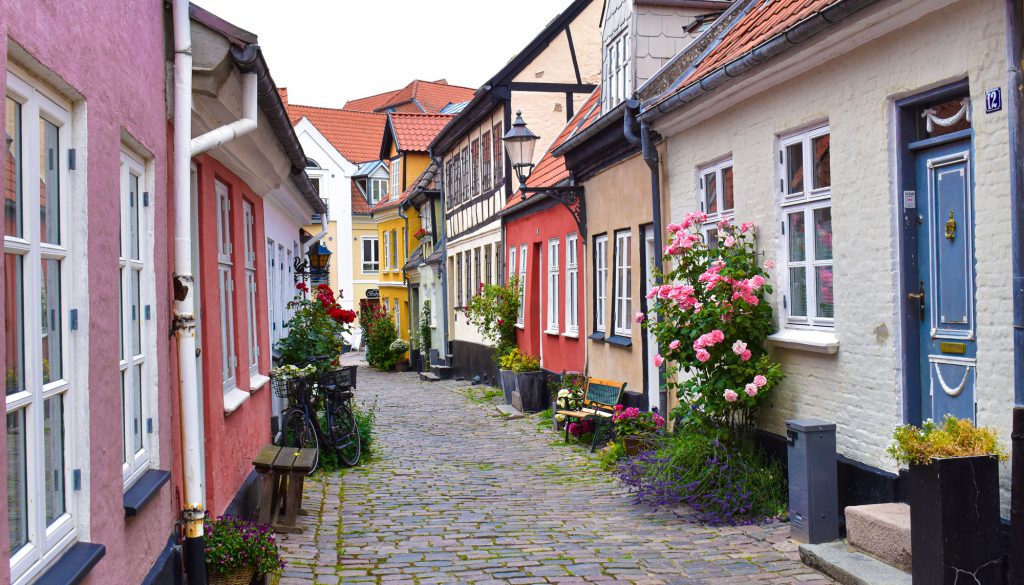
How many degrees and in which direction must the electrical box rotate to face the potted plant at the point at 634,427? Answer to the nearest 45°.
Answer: approximately 90° to its right

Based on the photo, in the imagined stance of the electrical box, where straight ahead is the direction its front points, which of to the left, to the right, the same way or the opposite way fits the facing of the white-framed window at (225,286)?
the opposite way

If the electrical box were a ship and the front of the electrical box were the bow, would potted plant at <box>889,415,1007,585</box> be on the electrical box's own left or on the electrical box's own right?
on the electrical box's own left

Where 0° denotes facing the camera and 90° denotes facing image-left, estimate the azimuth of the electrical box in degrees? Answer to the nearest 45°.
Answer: approximately 45°

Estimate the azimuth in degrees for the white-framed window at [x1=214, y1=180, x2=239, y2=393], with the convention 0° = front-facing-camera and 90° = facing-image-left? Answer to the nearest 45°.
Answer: approximately 270°

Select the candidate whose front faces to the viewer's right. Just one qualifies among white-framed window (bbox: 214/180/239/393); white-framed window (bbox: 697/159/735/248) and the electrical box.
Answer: white-framed window (bbox: 214/180/239/393)
